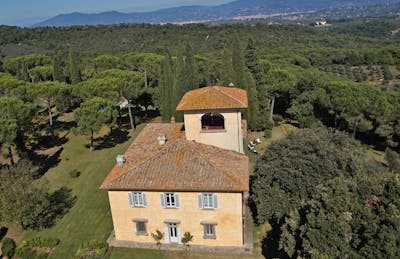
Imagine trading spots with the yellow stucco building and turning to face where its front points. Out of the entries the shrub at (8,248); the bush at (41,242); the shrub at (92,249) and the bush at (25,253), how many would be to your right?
4

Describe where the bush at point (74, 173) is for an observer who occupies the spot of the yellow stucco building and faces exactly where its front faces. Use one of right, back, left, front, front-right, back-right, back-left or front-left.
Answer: back-right

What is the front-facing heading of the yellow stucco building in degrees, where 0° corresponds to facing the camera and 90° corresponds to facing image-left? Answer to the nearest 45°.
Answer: approximately 0°

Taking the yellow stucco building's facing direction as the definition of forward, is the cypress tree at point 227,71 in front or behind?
behind

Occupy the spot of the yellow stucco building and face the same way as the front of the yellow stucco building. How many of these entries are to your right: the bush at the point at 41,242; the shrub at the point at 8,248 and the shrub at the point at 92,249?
3

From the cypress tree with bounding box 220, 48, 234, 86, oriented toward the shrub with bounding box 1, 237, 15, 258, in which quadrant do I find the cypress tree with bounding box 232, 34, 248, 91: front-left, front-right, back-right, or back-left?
back-left

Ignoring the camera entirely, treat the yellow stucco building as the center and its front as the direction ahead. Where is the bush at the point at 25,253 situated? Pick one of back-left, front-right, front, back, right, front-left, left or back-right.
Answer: right

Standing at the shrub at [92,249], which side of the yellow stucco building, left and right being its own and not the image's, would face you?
right

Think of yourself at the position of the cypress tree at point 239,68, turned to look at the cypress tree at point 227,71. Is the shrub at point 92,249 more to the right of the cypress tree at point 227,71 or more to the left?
left

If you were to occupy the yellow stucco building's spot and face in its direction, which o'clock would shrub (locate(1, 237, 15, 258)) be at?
The shrub is roughly at 3 o'clock from the yellow stucco building.

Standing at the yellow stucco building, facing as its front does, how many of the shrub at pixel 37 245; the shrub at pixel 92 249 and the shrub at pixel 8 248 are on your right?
3

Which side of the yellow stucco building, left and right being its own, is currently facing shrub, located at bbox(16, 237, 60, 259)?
right
